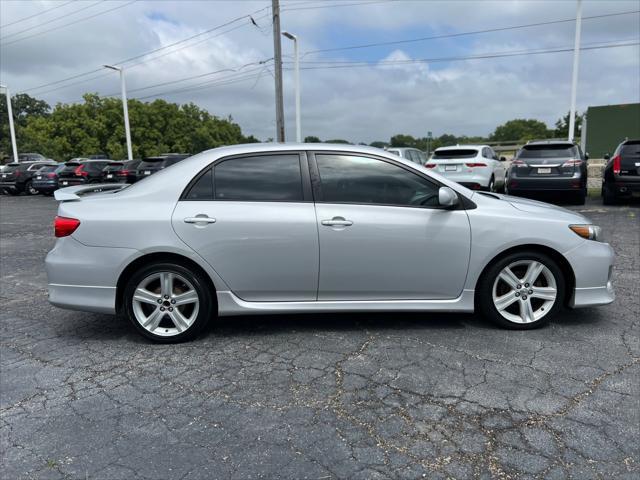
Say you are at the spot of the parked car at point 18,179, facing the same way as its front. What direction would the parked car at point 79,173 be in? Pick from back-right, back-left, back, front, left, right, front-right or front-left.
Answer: right

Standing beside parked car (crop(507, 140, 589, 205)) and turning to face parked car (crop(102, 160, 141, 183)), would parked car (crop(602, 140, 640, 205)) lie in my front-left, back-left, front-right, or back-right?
back-right

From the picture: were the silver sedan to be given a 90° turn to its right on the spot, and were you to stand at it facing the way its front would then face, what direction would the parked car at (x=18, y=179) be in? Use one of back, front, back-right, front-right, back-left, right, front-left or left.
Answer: back-right

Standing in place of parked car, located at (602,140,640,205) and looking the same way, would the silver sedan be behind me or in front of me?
behind

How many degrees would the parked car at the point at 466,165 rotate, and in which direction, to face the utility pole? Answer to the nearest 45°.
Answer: approximately 90° to its left

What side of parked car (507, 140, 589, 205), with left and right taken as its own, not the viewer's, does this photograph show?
back

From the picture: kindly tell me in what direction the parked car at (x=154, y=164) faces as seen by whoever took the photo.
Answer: facing away from the viewer and to the right of the viewer

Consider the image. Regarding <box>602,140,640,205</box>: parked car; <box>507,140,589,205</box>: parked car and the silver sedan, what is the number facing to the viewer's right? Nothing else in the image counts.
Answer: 1

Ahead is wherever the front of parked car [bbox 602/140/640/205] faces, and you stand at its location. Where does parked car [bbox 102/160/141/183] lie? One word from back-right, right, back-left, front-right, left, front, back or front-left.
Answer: left

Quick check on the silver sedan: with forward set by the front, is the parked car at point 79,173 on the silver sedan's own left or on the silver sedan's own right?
on the silver sedan's own left

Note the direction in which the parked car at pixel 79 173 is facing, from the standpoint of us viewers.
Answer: facing away from the viewer and to the right of the viewer

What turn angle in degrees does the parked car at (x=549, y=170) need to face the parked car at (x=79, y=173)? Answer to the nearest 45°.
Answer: approximately 90° to its left

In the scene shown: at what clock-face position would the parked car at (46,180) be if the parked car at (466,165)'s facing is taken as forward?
the parked car at (46,180) is roughly at 8 o'clock from the parked car at (466,165).

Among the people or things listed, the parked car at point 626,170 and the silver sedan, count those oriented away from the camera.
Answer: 1

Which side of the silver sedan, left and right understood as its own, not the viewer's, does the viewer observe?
right

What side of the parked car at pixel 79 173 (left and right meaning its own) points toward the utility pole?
right

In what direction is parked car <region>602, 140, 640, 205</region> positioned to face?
away from the camera
